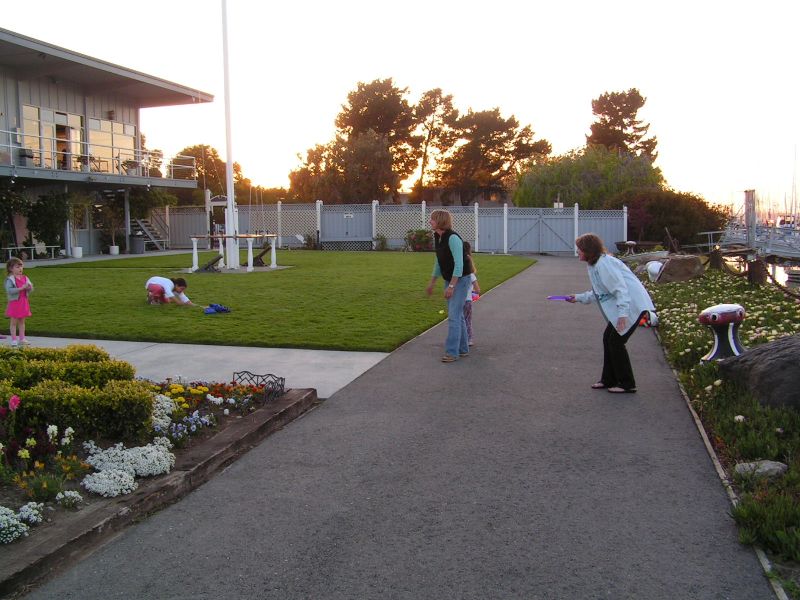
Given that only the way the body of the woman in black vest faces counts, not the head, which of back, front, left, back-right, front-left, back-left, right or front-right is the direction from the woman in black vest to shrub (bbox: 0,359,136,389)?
front-left

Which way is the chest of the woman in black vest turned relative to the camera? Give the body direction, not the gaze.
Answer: to the viewer's left

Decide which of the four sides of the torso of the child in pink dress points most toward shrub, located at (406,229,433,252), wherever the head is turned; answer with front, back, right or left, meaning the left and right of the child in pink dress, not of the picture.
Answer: left

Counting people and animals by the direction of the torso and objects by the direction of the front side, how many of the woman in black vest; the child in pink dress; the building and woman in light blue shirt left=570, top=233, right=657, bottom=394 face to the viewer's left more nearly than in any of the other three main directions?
2

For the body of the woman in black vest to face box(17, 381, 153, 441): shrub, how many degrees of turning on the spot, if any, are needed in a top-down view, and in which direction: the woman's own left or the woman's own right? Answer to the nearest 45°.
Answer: approximately 45° to the woman's own left

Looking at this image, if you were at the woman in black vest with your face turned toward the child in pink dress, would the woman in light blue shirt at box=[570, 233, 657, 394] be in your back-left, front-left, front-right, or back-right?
back-left

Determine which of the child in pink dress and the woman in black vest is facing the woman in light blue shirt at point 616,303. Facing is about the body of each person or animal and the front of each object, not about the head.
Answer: the child in pink dress

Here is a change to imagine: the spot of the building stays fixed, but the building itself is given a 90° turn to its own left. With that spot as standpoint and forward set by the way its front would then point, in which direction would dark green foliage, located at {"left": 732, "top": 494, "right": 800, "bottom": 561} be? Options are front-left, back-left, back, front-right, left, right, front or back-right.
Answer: back-right

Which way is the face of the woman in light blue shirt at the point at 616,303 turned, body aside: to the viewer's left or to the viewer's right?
to the viewer's left

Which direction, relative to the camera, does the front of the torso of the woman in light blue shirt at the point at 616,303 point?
to the viewer's left

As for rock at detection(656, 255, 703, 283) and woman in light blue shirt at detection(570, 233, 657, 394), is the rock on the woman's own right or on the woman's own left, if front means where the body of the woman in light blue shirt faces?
on the woman's own right

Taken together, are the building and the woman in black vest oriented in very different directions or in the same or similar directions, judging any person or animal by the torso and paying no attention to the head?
very different directions

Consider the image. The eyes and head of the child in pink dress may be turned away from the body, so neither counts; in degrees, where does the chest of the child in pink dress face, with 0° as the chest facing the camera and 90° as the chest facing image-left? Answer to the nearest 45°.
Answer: approximately 315°

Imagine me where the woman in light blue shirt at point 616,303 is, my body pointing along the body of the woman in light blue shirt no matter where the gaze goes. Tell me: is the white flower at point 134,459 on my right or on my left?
on my left

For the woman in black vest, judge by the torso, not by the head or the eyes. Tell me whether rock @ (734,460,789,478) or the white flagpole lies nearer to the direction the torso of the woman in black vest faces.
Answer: the white flagpole

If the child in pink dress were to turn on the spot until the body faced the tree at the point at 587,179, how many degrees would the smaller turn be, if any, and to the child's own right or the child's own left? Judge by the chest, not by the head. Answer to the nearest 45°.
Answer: approximately 90° to the child's own left

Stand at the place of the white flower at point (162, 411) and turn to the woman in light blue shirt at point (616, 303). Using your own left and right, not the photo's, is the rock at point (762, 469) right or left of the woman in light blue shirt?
right

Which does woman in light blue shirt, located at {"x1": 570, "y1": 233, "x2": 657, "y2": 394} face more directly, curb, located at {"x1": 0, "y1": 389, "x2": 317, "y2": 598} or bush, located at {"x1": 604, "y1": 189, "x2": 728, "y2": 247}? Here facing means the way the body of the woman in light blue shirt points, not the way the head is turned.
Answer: the curb
